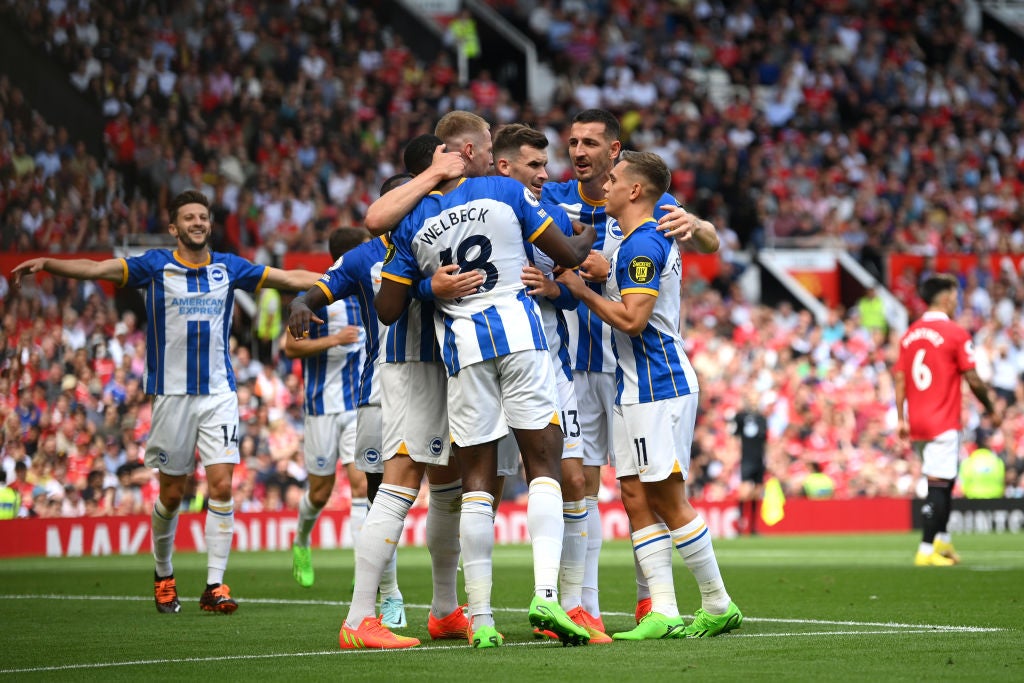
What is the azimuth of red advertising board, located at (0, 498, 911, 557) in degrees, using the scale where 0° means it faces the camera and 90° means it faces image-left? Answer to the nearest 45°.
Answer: approximately 0°
